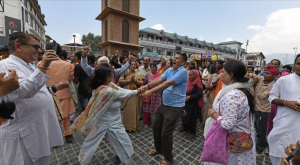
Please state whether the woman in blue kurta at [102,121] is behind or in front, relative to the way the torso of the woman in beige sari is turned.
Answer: in front

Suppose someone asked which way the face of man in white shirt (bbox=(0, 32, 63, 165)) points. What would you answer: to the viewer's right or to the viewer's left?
to the viewer's right

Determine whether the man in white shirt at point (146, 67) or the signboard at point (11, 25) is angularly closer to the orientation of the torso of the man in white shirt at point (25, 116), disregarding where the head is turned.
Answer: the man in white shirt

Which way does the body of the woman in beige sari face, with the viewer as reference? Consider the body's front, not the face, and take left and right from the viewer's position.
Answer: facing the viewer

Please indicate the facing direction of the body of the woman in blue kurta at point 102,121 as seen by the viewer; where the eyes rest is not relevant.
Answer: to the viewer's right

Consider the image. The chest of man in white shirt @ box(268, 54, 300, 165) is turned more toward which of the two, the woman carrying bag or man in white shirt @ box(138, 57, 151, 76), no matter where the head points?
the woman carrying bag

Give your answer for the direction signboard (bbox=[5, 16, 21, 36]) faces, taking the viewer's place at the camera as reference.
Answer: facing the viewer and to the right of the viewer

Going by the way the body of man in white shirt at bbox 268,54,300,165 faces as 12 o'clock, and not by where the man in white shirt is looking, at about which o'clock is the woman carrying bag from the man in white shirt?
The woman carrying bag is roughly at 1 o'clock from the man in white shirt.

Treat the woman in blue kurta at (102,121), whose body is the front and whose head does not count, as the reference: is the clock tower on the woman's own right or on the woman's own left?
on the woman's own left
